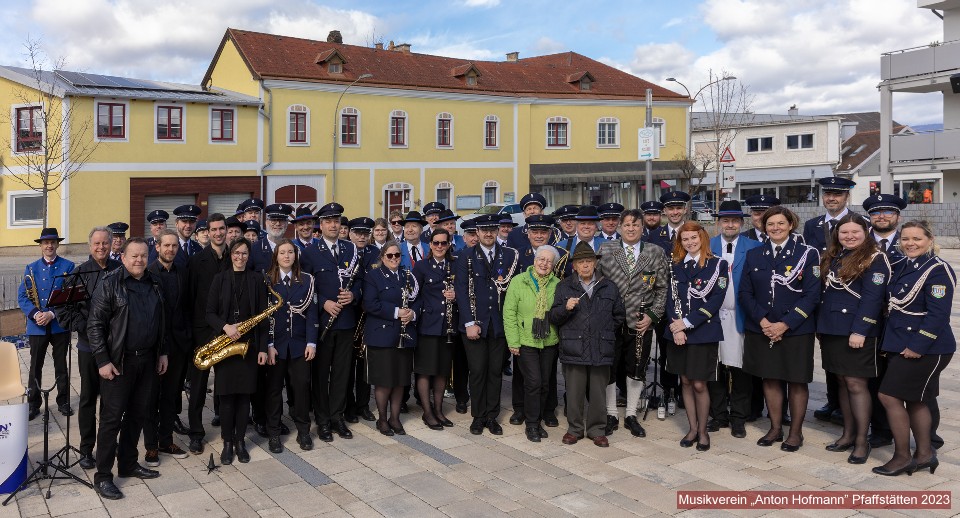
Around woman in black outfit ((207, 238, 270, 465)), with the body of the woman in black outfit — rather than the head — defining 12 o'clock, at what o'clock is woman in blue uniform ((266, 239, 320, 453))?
The woman in blue uniform is roughly at 8 o'clock from the woman in black outfit.

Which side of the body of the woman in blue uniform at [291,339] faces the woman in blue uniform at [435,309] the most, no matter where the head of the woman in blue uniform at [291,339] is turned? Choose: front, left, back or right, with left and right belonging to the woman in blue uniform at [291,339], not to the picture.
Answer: left

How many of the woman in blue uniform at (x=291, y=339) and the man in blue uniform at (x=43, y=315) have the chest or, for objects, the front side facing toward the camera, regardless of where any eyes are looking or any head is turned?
2

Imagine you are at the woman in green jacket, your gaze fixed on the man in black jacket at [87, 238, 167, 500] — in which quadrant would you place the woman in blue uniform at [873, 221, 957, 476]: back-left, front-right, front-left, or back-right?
back-left
